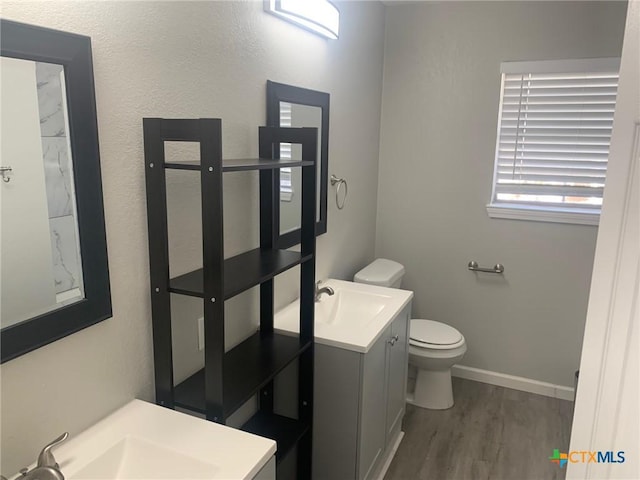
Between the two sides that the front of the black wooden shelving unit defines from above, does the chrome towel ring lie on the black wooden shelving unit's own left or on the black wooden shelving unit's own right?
on the black wooden shelving unit's own left

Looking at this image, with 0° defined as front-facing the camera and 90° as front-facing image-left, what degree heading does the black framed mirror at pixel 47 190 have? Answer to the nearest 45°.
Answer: approximately 315°

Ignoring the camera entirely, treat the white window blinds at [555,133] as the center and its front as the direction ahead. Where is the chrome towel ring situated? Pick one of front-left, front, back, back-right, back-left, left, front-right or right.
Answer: front-right

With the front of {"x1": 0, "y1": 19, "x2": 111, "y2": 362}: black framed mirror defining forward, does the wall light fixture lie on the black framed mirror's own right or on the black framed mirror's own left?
on the black framed mirror's own left

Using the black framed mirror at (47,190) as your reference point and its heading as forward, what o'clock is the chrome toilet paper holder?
The chrome toilet paper holder is roughly at 10 o'clock from the black framed mirror.

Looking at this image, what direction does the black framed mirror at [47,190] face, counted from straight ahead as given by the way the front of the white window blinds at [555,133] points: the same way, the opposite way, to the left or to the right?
to the left

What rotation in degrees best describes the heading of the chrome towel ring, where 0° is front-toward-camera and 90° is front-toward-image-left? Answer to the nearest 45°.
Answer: approximately 315°

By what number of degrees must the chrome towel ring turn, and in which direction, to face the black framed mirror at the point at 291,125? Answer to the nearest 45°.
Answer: approximately 90° to its right

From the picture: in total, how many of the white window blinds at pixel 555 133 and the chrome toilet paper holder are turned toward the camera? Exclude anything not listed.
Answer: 2

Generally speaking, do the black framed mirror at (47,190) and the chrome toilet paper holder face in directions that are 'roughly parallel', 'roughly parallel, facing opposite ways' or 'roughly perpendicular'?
roughly perpendicular

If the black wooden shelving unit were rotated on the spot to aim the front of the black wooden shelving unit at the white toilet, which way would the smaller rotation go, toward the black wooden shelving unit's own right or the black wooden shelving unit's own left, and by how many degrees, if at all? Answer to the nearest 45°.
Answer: approximately 90° to the black wooden shelving unit's own left
